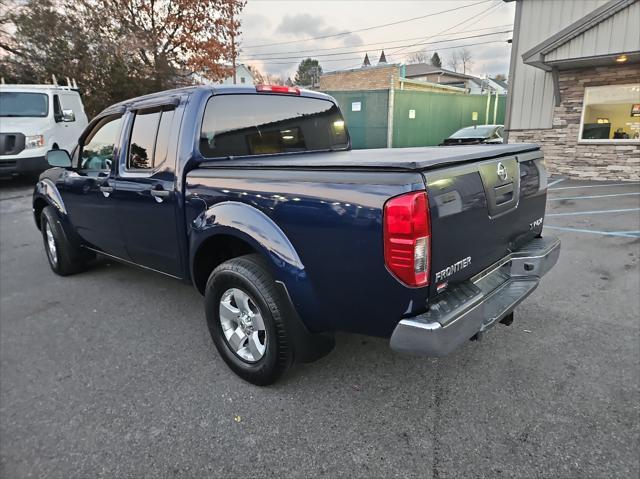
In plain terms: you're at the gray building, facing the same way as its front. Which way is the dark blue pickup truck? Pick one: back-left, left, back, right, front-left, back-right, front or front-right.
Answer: front

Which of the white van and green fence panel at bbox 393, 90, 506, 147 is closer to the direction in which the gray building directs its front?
the white van

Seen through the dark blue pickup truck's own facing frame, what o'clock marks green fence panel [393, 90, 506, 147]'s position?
The green fence panel is roughly at 2 o'clock from the dark blue pickup truck.

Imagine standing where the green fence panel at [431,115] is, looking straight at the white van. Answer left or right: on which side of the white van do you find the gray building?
left

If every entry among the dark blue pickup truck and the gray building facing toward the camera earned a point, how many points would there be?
1

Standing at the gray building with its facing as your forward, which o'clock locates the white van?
The white van is roughly at 2 o'clock from the gray building.

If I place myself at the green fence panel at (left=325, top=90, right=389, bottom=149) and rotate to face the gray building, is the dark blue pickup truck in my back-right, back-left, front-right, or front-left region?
front-right

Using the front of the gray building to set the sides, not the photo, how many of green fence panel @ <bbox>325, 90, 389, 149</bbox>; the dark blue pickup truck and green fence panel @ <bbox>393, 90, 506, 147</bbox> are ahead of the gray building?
1

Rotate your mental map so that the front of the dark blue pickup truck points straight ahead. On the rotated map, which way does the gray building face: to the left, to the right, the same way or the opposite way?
to the left

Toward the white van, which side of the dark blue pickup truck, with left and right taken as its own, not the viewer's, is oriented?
front

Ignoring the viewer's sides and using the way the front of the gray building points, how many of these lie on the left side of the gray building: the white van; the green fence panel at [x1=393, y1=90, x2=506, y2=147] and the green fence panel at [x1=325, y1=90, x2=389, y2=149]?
0

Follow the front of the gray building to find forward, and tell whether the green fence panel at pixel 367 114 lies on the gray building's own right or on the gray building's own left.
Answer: on the gray building's own right

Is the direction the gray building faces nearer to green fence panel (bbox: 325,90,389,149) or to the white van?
the white van

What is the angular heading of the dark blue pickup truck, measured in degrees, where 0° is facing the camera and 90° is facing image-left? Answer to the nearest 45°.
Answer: approximately 135°

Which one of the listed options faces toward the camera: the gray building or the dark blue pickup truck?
the gray building

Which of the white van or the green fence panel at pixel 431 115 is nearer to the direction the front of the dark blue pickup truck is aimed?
the white van

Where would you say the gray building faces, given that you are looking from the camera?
facing the viewer
